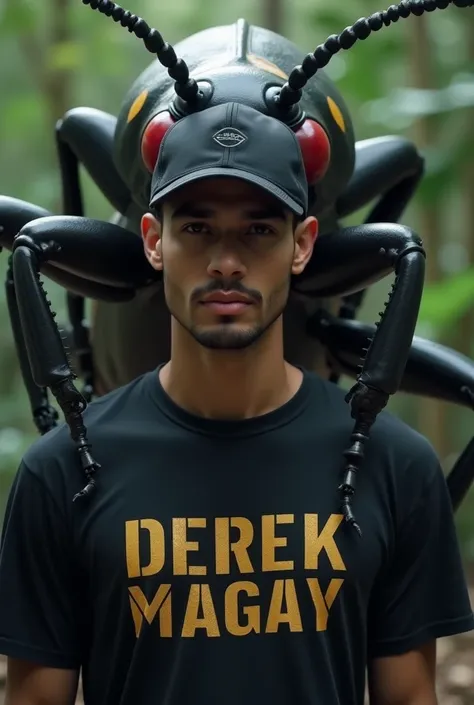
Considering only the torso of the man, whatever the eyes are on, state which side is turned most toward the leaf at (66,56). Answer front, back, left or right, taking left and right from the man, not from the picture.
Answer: back

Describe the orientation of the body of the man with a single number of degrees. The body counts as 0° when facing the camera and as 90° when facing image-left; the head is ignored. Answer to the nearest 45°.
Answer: approximately 0°
